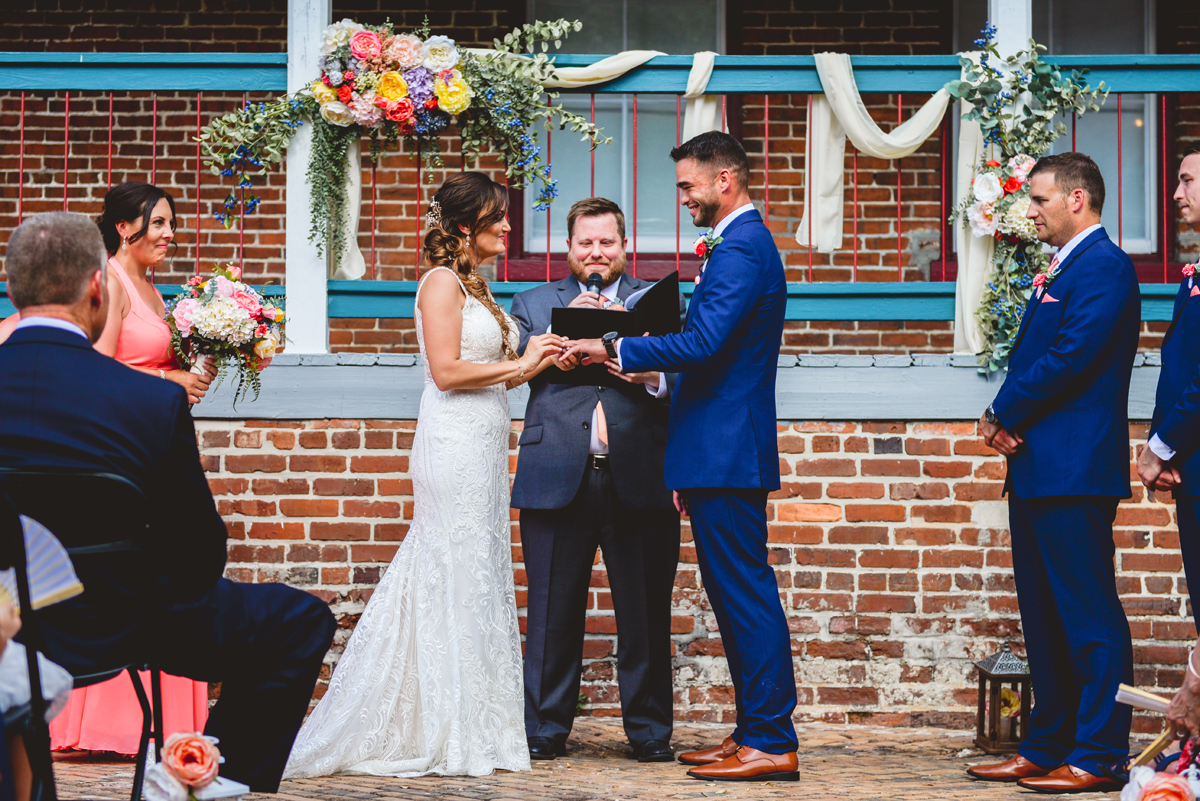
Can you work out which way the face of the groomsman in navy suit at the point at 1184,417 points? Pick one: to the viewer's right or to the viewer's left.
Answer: to the viewer's left

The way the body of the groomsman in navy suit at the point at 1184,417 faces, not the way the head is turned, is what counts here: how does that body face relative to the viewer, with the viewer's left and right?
facing to the left of the viewer

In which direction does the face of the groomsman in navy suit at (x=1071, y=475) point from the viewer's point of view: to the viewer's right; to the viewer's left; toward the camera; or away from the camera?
to the viewer's left

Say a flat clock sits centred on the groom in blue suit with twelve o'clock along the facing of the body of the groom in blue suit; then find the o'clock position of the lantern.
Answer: The lantern is roughly at 5 o'clock from the groom in blue suit.

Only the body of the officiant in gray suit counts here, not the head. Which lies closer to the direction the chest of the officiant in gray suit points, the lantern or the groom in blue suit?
the groom in blue suit

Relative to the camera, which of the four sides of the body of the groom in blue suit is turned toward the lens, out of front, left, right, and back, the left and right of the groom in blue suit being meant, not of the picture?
left

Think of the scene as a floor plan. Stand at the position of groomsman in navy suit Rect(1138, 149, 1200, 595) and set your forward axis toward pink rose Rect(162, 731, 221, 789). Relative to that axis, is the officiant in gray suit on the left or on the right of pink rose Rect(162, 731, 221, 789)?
right

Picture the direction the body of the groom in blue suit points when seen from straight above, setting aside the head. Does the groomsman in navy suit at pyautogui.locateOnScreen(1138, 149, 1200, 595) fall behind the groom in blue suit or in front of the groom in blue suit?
behind

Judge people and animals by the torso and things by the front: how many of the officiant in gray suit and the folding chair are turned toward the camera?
1

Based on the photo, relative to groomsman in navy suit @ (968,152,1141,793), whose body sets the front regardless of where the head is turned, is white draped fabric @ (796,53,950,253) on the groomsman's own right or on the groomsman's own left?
on the groomsman's own right

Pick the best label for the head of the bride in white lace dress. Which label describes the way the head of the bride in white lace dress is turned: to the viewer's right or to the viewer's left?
to the viewer's right
